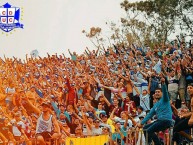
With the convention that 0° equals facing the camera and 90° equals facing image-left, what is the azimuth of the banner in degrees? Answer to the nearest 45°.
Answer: approximately 0°

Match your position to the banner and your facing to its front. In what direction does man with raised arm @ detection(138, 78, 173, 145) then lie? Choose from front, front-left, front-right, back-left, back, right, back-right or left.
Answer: front-left

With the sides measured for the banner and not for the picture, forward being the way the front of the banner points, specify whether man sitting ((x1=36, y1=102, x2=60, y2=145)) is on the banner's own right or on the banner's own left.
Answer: on the banner's own right
